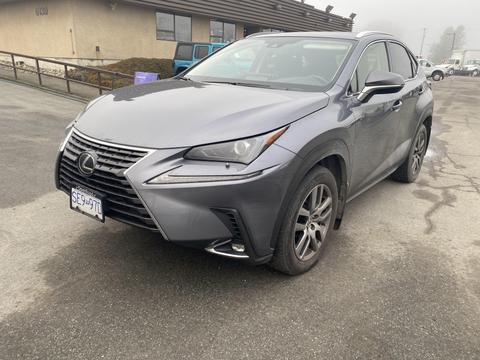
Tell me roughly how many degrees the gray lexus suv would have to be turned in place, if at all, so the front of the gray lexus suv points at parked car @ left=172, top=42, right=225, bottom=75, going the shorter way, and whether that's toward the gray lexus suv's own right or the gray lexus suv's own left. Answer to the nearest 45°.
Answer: approximately 135° to the gray lexus suv's own right

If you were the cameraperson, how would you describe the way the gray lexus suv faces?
facing the viewer and to the left of the viewer

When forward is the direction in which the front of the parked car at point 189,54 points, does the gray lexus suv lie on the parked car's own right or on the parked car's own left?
on the parked car's own right

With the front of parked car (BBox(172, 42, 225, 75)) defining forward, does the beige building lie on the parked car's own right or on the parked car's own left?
on the parked car's own left

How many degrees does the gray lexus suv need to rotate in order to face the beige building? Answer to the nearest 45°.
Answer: approximately 135° to its right
